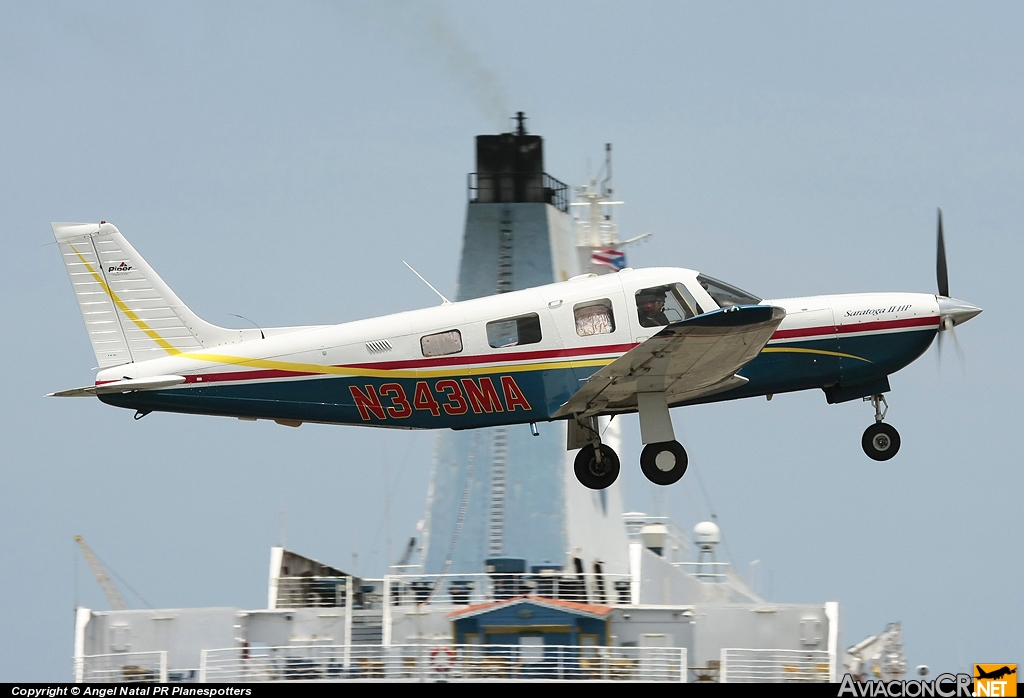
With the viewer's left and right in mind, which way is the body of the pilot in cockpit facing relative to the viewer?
facing to the right of the viewer

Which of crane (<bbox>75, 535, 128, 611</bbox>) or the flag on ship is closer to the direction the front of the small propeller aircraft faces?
the flag on ship

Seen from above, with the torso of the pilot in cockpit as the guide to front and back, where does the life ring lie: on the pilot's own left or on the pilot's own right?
on the pilot's own left

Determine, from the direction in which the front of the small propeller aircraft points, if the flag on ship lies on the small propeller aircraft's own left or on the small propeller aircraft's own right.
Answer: on the small propeller aircraft's own left

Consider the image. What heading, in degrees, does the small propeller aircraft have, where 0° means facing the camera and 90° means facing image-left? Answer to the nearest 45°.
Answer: approximately 270°

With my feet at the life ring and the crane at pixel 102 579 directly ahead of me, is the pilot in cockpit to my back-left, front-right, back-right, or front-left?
back-left

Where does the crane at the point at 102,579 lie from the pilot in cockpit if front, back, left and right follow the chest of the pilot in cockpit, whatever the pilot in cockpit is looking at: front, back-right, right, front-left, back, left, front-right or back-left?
back-left

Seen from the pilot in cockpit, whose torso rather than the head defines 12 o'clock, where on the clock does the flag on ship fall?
The flag on ship is roughly at 9 o'clock from the pilot in cockpit.
